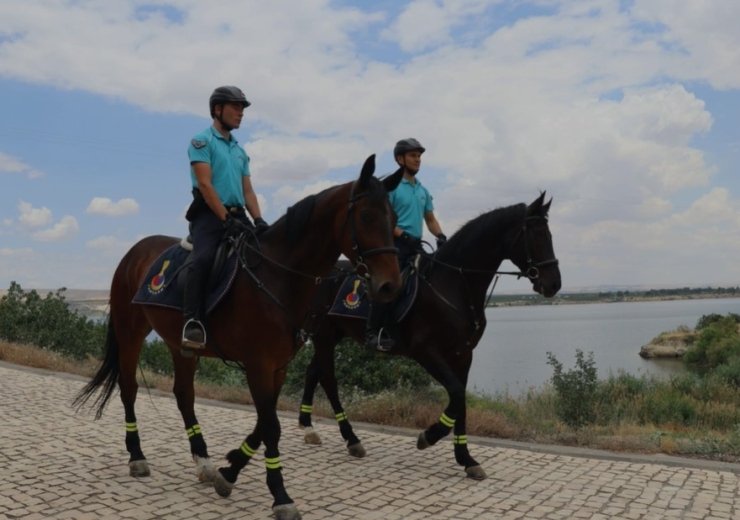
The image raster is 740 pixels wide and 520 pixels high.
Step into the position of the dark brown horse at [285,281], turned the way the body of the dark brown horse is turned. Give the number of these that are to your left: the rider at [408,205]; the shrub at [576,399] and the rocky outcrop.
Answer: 3

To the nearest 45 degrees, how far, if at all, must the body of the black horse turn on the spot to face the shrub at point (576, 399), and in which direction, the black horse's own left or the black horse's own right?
approximately 90° to the black horse's own left

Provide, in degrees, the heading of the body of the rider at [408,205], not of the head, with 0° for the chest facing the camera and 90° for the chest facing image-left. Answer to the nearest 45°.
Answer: approximately 315°

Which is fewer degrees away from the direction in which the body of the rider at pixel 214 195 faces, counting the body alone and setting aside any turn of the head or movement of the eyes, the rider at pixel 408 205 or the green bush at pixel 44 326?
the rider

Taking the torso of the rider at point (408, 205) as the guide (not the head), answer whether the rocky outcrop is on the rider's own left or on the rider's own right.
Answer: on the rider's own left

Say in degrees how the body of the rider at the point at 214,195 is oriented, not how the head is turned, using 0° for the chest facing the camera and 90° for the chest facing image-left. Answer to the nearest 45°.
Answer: approximately 315°

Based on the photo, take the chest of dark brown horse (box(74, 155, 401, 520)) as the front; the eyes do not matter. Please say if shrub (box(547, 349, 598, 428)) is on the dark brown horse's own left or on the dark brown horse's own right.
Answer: on the dark brown horse's own left

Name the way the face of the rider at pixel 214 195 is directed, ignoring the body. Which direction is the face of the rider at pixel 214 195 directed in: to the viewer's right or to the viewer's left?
to the viewer's right
